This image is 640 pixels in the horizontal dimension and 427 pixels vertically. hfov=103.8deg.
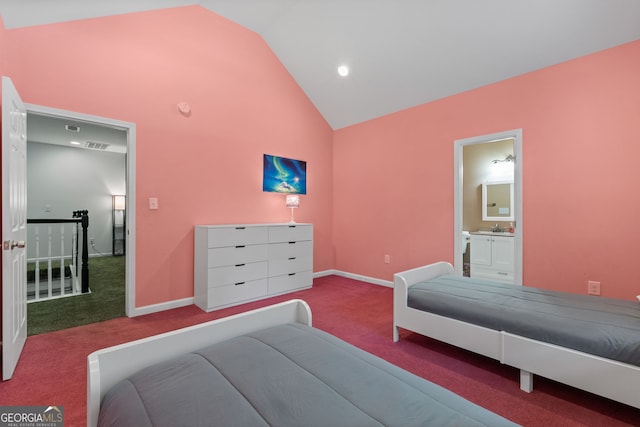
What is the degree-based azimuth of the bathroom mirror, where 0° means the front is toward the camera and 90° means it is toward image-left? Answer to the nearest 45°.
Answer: approximately 0°

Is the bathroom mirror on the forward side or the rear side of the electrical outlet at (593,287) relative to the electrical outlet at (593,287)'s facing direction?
on the rear side

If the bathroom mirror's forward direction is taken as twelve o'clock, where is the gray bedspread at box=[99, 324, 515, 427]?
The gray bedspread is roughly at 12 o'clock from the bathroom mirror.

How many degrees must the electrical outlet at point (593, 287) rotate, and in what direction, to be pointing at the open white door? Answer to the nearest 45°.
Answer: approximately 45° to its right

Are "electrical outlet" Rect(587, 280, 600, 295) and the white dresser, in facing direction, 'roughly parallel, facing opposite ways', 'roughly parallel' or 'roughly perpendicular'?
roughly perpendicular

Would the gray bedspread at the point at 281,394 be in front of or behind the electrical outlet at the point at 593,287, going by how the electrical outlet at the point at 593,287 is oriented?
in front

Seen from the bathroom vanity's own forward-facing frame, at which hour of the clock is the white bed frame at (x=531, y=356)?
The white bed frame is roughly at 12 o'clock from the bathroom vanity.

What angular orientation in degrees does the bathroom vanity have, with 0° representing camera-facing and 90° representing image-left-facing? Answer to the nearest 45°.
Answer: approximately 0°
